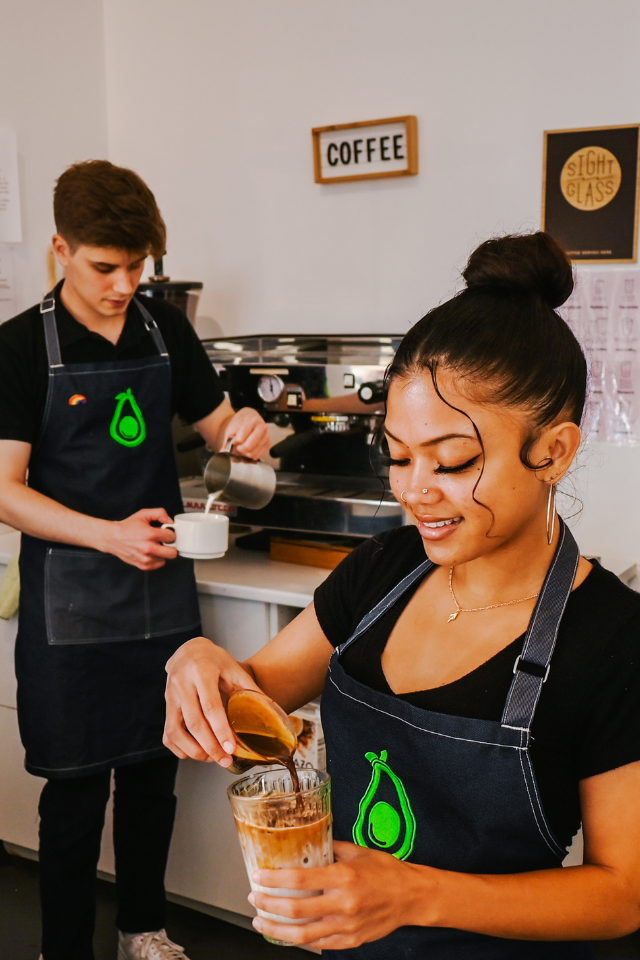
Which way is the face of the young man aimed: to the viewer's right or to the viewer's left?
to the viewer's right

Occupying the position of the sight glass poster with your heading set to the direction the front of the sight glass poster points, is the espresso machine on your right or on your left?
on your right

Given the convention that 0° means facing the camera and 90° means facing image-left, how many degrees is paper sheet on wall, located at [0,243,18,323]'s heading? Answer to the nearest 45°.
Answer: approximately 315°

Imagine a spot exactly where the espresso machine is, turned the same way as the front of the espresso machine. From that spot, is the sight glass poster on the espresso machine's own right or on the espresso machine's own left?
on the espresso machine's own left

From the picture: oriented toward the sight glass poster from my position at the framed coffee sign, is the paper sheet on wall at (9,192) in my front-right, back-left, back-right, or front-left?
back-right

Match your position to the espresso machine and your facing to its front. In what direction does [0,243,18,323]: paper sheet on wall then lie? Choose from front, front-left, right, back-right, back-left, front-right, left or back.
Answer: back-right

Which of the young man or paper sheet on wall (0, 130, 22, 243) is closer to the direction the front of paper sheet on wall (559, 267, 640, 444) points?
the young man

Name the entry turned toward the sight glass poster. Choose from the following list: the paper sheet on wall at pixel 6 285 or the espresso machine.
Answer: the paper sheet on wall

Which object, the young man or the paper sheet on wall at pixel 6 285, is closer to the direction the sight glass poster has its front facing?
the young man

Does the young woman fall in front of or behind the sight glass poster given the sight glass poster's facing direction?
in front
